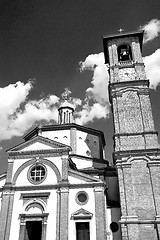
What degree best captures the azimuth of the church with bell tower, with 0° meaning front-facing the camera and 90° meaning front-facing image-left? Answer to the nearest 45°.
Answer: approximately 0°
